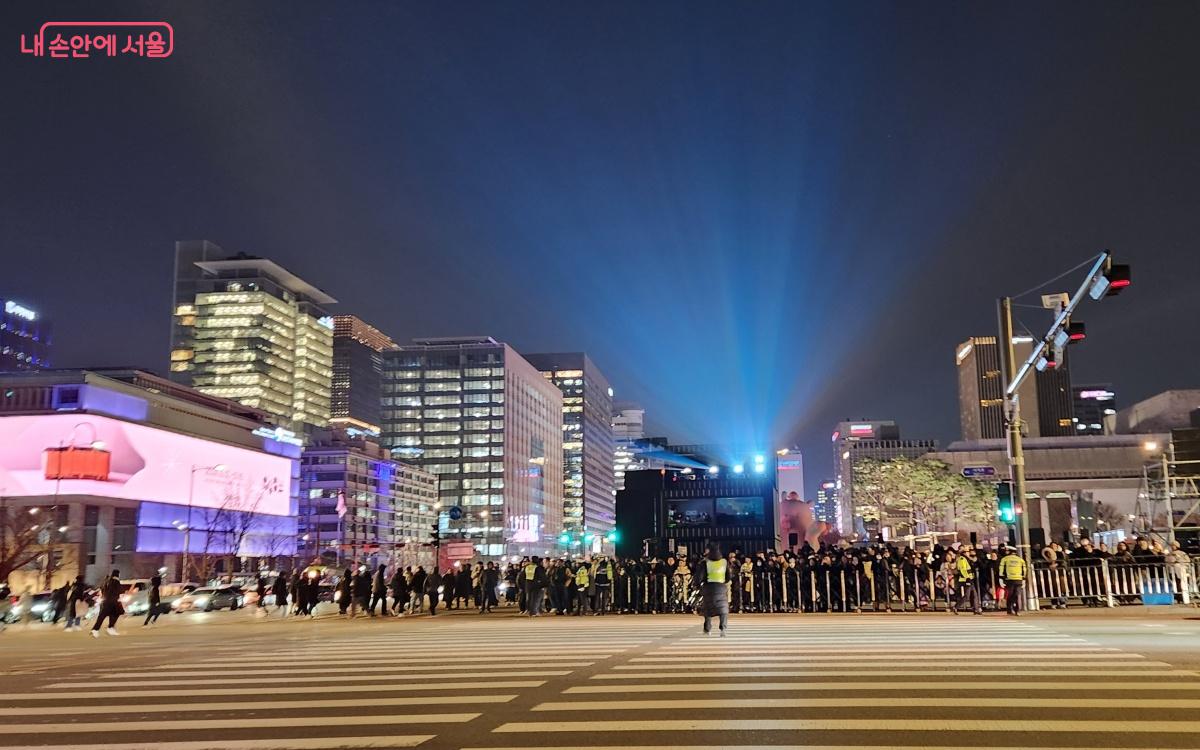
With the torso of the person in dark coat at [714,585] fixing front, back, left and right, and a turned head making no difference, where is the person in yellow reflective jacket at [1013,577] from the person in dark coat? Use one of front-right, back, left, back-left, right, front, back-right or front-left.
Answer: front-right

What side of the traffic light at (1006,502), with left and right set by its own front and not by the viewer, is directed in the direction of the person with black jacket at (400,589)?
right

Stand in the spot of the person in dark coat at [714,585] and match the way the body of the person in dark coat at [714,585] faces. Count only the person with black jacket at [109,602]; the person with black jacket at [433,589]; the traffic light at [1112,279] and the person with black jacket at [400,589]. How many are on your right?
1

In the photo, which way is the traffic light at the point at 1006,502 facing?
toward the camera

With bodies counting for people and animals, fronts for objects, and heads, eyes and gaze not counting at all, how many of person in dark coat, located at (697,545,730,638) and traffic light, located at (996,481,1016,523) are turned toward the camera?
1

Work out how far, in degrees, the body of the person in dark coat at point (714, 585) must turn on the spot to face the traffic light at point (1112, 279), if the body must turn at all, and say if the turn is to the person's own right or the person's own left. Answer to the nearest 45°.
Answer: approximately 90° to the person's own right

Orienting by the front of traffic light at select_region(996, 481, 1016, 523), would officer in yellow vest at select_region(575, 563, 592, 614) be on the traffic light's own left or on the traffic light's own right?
on the traffic light's own right

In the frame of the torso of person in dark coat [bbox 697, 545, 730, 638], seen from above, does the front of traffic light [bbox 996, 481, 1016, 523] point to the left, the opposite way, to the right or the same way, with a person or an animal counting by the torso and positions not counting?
the opposite way

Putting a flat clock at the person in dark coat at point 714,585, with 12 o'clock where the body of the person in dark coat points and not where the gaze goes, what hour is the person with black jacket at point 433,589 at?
The person with black jacket is roughly at 11 o'clock from the person in dark coat.

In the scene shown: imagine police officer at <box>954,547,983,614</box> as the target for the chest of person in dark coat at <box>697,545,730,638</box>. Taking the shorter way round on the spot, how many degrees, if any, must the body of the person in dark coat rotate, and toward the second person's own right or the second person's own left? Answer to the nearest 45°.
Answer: approximately 45° to the second person's own right

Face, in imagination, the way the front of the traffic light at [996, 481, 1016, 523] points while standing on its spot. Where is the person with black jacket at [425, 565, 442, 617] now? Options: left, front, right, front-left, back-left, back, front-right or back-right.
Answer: right

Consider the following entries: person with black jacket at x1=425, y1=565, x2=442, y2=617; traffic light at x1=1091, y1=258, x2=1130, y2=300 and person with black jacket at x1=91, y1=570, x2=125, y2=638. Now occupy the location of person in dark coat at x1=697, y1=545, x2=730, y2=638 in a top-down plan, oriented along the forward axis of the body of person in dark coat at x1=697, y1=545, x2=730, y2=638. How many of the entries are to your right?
1

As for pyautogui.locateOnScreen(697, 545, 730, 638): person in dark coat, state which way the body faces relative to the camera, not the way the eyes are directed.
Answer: away from the camera

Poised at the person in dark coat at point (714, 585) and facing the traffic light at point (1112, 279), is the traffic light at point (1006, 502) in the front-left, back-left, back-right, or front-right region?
front-left

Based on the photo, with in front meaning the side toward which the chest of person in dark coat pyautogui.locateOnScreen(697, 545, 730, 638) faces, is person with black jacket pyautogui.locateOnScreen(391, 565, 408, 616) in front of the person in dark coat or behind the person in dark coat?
in front

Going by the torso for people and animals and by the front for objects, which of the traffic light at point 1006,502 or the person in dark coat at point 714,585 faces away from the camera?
the person in dark coat

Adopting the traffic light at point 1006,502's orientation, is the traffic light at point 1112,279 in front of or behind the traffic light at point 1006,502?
in front

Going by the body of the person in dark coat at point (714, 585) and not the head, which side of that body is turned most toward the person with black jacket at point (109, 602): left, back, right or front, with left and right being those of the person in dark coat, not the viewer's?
left

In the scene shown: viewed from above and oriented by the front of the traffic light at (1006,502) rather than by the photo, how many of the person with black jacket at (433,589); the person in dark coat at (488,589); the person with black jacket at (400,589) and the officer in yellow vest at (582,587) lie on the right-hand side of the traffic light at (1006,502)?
4
